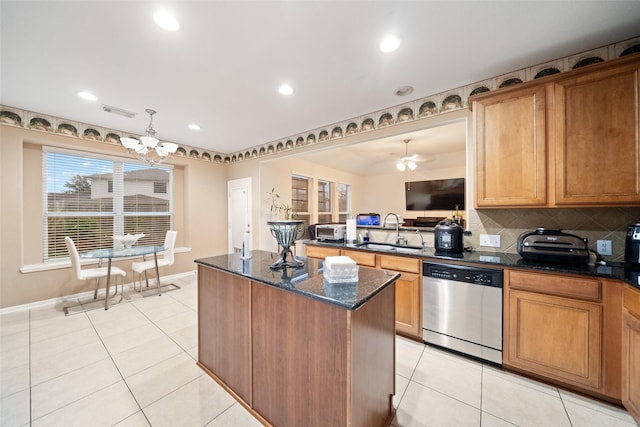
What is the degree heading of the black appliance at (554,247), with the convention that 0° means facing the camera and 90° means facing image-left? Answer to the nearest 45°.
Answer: approximately 0°

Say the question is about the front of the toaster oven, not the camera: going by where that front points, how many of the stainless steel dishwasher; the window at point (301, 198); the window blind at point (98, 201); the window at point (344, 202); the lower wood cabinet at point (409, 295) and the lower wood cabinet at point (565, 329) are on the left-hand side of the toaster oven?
3

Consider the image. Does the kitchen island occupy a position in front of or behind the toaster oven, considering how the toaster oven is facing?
in front

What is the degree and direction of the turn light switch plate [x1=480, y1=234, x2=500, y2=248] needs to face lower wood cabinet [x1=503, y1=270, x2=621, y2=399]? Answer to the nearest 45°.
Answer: approximately 45° to its left
